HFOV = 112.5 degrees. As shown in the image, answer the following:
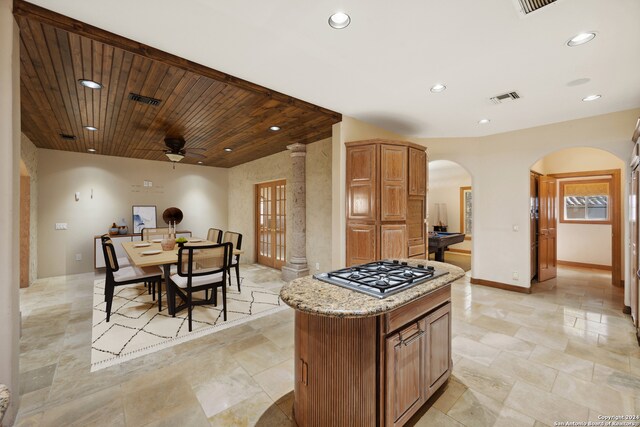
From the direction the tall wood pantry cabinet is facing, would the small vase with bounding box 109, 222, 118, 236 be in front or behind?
behind

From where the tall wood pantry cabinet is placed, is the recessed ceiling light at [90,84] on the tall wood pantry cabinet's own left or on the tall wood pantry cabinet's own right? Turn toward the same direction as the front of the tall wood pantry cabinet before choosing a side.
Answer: on the tall wood pantry cabinet's own right

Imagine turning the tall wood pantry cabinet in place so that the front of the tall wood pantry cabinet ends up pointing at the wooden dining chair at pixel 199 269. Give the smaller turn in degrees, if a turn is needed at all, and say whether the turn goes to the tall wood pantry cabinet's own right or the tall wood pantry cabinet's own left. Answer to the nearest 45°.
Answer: approximately 90° to the tall wood pantry cabinet's own right

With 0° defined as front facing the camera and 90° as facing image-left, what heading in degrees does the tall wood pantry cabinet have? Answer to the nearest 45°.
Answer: approximately 315°

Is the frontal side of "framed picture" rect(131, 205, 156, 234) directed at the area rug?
yes

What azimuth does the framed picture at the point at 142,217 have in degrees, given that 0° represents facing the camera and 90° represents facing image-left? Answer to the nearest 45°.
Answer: approximately 0°

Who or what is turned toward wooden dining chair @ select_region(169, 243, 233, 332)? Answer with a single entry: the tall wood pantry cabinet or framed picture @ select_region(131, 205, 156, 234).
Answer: the framed picture

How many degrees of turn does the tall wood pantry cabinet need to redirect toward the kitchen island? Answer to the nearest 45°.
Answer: approximately 45° to its right

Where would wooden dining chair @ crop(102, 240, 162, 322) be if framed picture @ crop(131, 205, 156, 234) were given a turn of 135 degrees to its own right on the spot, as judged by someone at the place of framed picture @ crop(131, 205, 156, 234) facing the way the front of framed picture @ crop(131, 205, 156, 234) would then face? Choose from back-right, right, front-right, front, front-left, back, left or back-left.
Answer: back-left

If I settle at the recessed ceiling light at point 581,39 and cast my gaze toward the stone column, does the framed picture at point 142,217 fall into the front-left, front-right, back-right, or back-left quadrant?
front-left

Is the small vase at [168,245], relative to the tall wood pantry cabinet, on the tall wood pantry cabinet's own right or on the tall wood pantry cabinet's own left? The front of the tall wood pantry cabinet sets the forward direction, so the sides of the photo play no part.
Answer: on the tall wood pantry cabinet's own right

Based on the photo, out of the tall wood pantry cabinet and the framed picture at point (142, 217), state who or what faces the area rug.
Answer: the framed picture

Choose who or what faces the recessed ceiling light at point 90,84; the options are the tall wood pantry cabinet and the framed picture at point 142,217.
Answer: the framed picture

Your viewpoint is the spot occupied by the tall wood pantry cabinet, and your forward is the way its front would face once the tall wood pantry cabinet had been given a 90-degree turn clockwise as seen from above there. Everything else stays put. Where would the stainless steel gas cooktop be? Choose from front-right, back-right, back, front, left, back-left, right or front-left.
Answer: front-left

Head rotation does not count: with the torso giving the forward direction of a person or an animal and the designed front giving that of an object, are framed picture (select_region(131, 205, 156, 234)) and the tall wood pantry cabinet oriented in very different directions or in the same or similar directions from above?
same or similar directions

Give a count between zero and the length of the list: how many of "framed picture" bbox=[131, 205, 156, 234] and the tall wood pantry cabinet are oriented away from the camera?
0

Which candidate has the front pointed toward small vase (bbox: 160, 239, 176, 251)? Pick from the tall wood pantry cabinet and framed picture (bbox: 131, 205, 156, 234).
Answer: the framed picture

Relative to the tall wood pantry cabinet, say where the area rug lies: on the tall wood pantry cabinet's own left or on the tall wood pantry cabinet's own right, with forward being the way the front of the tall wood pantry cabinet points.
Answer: on the tall wood pantry cabinet's own right
